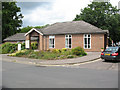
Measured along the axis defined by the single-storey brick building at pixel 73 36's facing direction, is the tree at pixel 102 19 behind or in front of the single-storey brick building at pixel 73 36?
behind

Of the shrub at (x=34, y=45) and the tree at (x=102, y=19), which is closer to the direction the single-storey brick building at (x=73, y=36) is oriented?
the shrub

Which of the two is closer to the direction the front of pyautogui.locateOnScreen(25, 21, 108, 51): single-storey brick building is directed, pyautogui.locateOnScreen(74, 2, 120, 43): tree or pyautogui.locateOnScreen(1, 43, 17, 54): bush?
the bush

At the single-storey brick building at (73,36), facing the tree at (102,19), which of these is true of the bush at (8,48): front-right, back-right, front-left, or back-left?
back-left

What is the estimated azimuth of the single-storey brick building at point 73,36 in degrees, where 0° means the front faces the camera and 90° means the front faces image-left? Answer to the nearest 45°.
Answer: approximately 45°

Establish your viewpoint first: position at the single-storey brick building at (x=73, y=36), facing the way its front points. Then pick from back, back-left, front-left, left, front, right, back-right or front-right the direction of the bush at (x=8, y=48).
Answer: front-right

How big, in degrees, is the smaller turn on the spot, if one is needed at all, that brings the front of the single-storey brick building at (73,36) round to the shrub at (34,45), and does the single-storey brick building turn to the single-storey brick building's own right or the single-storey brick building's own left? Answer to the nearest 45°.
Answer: approximately 90° to the single-storey brick building's own right
